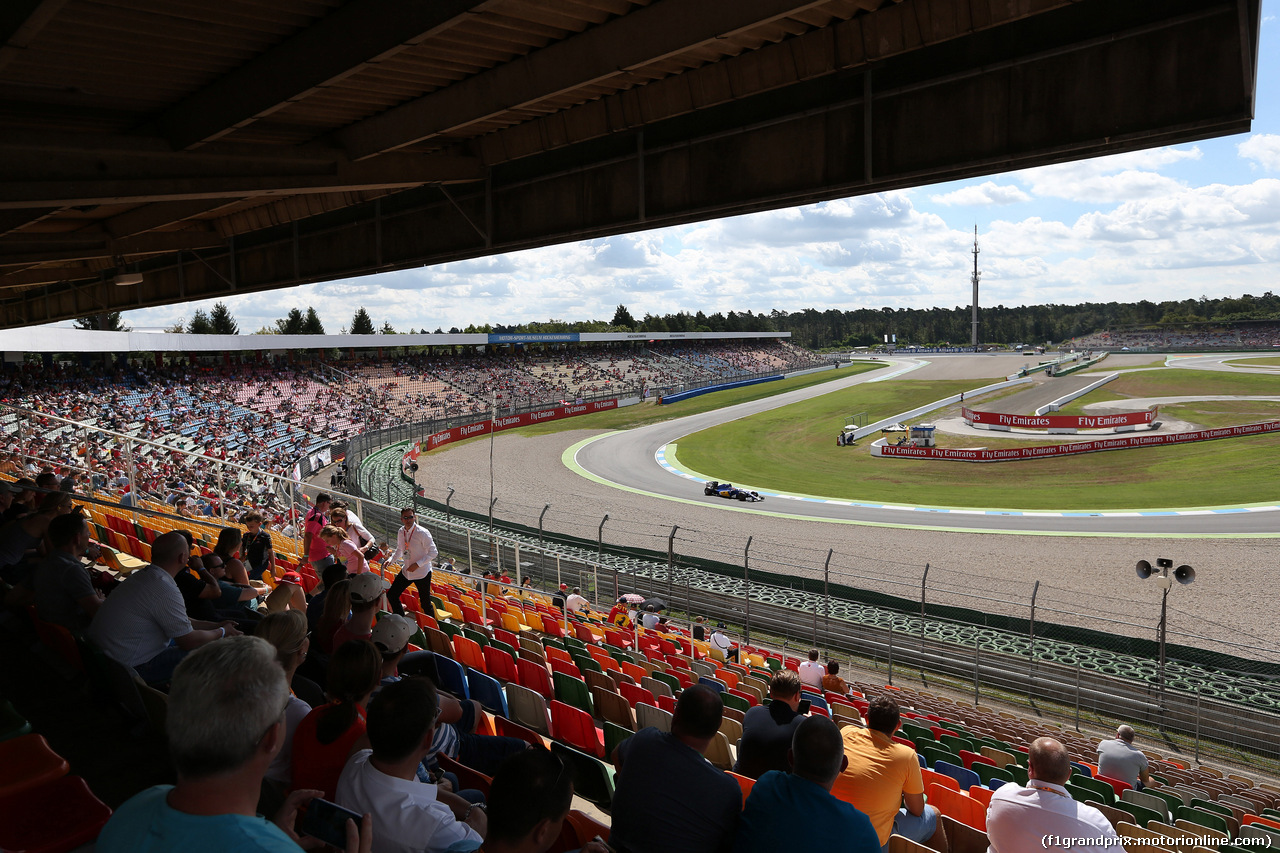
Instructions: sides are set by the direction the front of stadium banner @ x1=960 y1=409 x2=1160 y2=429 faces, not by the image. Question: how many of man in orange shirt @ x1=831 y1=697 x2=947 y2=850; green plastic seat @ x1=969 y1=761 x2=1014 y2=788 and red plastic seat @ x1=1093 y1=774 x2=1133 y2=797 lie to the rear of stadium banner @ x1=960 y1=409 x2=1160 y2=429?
0

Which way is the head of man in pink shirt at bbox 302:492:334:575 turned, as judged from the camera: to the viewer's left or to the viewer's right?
to the viewer's right

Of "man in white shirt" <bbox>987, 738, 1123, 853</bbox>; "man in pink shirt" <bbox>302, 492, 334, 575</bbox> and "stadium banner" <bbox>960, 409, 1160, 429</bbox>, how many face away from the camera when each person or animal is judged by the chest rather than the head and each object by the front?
1

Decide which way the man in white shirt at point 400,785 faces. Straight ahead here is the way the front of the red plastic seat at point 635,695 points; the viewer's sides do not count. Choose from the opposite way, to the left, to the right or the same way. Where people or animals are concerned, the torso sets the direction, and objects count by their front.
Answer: the same way

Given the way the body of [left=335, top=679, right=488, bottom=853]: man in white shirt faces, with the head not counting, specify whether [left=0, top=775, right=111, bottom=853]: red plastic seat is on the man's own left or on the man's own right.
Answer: on the man's own left

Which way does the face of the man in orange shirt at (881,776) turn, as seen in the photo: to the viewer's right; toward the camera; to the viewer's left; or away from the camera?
away from the camera

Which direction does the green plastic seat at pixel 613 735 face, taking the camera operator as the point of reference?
facing away from the viewer and to the right of the viewer

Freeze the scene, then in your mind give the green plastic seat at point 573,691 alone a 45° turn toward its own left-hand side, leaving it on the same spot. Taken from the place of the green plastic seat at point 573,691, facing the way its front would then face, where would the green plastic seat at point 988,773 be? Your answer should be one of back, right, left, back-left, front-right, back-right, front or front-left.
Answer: right

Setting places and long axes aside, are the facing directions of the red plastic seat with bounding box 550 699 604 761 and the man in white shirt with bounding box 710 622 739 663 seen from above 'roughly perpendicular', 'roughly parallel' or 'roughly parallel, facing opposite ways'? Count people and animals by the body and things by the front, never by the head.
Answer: roughly parallel

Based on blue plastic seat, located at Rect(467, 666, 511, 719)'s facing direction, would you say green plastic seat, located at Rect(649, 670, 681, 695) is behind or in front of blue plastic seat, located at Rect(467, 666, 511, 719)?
in front

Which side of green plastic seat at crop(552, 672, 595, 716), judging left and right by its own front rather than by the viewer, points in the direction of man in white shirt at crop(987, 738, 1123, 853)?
right

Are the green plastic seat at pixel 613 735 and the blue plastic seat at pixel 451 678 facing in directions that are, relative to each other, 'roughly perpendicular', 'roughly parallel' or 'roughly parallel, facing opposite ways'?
roughly parallel

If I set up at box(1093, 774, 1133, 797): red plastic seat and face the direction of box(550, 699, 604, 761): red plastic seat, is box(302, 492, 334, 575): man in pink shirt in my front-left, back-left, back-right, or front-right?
front-right

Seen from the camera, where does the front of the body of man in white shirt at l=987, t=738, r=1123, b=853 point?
away from the camera

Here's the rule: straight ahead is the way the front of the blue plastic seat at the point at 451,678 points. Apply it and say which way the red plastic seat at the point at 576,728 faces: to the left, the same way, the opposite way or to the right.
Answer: the same way

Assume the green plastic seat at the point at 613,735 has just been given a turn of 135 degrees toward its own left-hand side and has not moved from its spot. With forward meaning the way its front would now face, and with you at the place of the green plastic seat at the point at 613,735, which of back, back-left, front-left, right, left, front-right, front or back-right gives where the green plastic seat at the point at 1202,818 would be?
back

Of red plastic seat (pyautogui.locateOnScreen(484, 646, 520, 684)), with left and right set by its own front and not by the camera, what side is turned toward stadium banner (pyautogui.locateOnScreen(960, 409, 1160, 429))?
front
